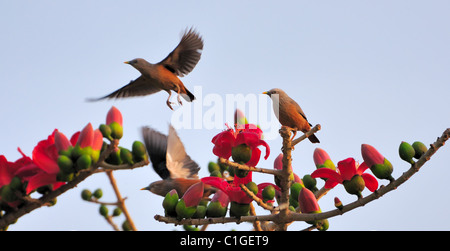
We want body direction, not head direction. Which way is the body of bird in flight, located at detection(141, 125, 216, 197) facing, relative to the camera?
to the viewer's left

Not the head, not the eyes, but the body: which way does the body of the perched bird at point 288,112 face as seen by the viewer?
to the viewer's left

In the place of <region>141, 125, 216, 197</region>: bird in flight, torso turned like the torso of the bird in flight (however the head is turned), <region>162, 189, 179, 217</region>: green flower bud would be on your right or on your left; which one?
on your left

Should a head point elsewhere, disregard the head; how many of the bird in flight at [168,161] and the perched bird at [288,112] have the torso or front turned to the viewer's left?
2

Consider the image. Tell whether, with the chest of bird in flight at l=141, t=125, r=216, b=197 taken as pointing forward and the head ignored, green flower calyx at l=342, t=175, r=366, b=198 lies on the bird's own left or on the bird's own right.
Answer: on the bird's own left
